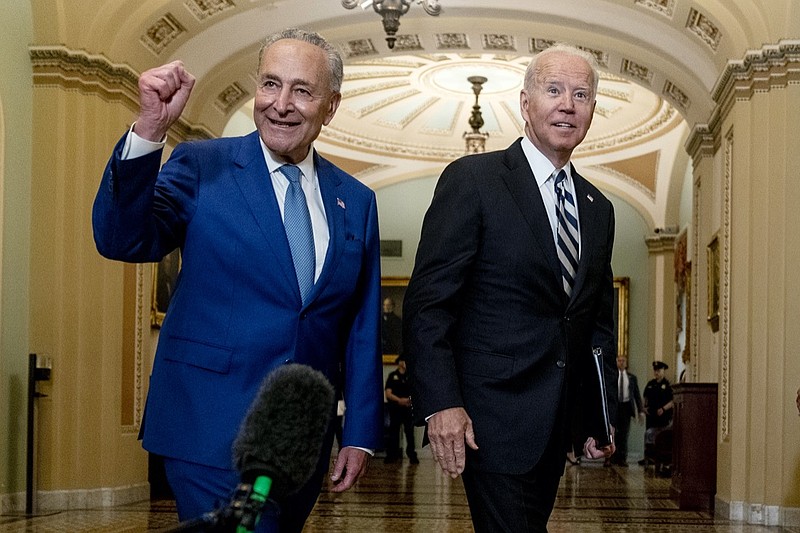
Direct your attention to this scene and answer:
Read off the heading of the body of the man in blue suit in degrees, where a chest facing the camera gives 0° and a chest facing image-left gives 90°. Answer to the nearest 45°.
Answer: approximately 315°

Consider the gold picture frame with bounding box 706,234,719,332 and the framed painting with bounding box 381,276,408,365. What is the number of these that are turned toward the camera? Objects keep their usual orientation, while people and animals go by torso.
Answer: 1

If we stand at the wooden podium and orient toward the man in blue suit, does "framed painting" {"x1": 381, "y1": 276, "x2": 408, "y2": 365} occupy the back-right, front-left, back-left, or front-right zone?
back-right

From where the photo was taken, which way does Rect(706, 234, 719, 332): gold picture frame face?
to the viewer's left

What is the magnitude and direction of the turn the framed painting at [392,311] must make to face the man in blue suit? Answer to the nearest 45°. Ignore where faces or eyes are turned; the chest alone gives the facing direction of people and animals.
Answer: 0° — it already faces them

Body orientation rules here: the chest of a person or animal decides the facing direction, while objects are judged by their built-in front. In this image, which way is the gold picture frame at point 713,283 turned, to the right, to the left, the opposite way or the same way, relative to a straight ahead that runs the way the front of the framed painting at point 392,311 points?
to the right

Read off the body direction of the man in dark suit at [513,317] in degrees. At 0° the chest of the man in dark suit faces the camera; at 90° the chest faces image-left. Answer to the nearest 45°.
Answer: approximately 315°
